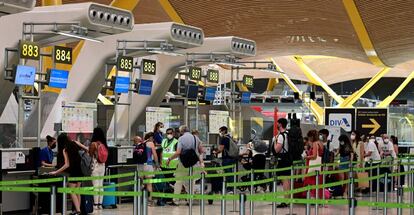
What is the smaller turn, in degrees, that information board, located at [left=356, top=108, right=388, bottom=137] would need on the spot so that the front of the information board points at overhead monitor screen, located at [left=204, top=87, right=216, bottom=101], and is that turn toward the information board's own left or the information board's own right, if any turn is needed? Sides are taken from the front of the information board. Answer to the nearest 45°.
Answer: approximately 45° to the information board's own right

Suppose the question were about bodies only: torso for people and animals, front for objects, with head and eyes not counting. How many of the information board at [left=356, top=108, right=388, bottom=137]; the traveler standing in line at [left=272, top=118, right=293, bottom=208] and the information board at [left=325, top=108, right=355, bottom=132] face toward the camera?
2

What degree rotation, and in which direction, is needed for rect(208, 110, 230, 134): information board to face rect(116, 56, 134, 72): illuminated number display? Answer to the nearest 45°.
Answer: approximately 45° to its right

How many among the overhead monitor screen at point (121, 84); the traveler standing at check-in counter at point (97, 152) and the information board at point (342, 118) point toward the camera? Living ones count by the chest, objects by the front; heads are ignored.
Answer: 2

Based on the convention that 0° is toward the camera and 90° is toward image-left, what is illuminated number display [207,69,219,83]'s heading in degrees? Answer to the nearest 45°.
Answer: approximately 0°

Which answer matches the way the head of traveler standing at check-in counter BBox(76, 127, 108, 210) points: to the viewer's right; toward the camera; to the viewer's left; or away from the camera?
away from the camera

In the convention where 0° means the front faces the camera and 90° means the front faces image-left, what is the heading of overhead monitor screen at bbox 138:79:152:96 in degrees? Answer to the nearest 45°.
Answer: approximately 315°

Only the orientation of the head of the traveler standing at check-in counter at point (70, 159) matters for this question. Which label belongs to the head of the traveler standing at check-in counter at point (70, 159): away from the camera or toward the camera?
away from the camera

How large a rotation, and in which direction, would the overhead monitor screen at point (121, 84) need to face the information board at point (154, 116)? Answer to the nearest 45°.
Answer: approximately 135° to its left
